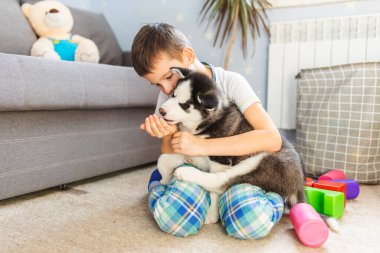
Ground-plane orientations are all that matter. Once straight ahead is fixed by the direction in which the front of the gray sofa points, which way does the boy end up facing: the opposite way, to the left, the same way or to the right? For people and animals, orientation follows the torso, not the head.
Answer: to the right

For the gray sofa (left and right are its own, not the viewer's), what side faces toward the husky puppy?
front

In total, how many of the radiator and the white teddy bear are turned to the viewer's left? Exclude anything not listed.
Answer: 0

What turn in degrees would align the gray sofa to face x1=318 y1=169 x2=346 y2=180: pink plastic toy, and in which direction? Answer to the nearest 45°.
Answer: approximately 45° to its left

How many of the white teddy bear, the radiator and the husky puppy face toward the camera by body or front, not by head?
2

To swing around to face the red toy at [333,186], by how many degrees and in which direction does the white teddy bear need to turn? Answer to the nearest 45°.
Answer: approximately 45° to its left

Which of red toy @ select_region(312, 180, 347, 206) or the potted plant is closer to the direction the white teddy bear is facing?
the red toy

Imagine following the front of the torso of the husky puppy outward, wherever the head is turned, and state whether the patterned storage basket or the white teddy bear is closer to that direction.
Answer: the white teddy bear

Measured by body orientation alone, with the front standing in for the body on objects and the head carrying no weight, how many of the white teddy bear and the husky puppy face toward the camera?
1

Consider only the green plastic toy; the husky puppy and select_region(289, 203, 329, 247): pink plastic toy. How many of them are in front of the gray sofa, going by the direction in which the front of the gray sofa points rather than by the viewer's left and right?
3

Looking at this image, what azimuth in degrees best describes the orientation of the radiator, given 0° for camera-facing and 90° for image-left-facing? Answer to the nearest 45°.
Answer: approximately 0°

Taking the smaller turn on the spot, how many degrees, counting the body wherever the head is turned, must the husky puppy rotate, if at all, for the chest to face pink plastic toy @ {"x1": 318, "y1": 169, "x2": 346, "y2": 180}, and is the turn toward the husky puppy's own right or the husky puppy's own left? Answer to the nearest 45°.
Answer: approximately 135° to the husky puppy's own right

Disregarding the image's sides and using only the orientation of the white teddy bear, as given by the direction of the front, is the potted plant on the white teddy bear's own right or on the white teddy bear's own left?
on the white teddy bear's own left
